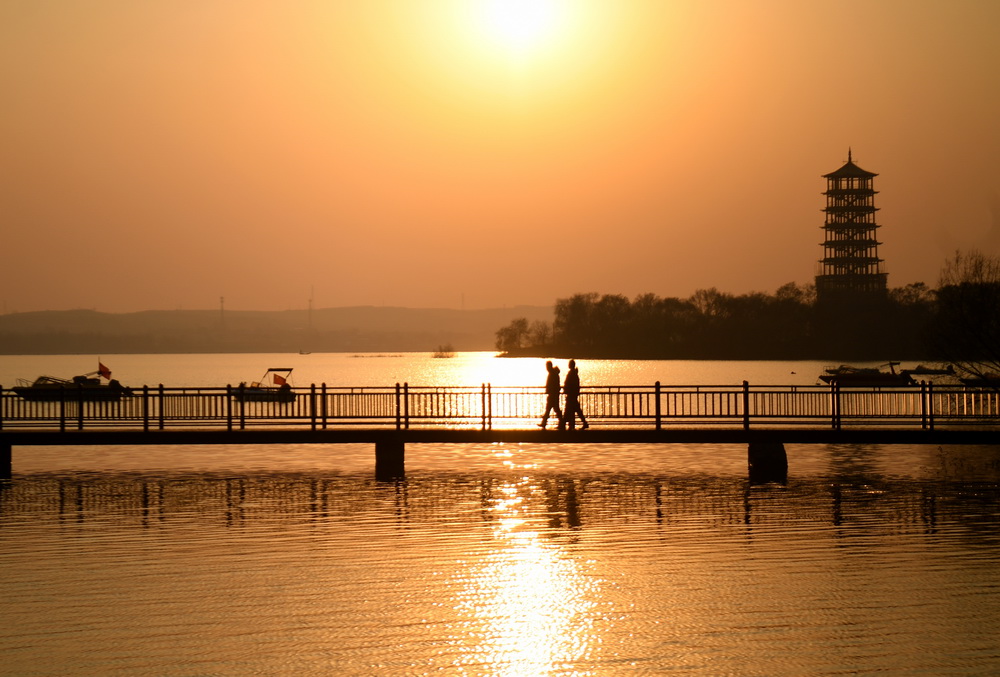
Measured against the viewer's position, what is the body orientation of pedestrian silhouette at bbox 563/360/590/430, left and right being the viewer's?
facing to the left of the viewer
